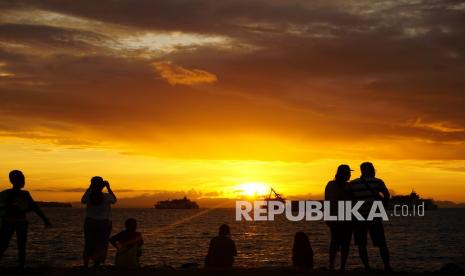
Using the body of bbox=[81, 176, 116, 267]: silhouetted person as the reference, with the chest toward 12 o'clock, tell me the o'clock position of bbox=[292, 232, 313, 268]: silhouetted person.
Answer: bbox=[292, 232, 313, 268]: silhouetted person is roughly at 3 o'clock from bbox=[81, 176, 116, 267]: silhouetted person.

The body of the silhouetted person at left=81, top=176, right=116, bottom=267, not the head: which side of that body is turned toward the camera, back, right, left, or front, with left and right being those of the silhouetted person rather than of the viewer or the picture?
back

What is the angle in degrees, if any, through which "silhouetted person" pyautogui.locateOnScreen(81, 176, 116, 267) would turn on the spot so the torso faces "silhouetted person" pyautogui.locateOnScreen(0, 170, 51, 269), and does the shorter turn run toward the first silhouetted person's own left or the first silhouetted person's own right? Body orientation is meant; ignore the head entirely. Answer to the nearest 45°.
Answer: approximately 90° to the first silhouetted person's own left

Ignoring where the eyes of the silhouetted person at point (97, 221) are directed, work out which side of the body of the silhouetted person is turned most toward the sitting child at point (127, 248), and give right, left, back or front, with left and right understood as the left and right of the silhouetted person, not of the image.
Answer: right
